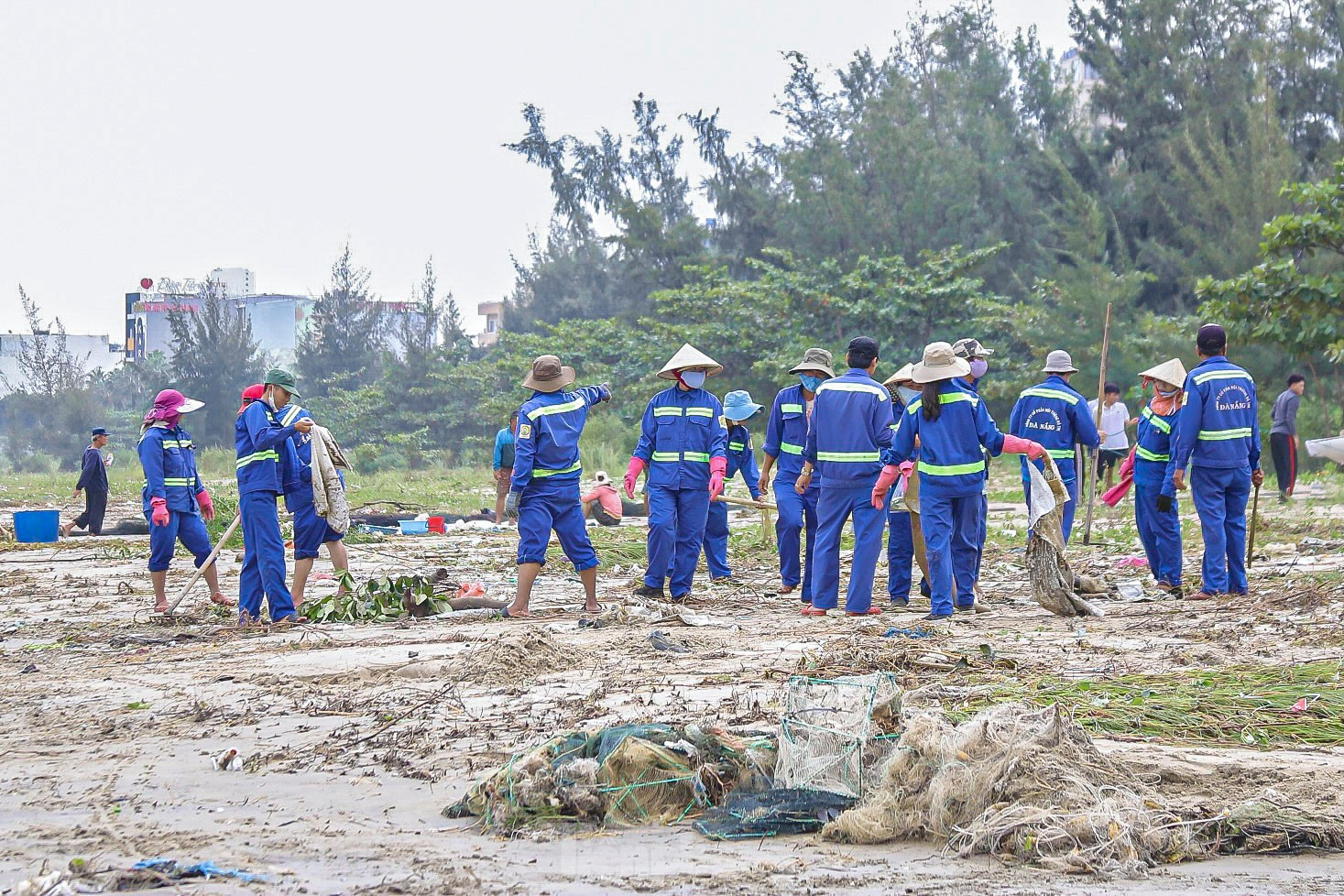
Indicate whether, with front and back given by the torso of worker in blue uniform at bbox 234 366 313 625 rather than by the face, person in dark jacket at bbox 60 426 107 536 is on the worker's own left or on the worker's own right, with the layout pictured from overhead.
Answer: on the worker's own left

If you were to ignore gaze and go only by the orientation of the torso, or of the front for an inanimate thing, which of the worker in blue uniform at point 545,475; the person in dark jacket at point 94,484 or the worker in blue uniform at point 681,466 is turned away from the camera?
the worker in blue uniform at point 545,475

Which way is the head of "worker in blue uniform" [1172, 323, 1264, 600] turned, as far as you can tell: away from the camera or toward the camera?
away from the camera

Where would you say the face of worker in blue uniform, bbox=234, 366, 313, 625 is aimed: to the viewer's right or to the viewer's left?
to the viewer's right

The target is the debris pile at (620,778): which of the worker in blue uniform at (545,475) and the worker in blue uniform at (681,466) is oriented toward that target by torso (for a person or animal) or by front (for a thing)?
the worker in blue uniform at (681,466)

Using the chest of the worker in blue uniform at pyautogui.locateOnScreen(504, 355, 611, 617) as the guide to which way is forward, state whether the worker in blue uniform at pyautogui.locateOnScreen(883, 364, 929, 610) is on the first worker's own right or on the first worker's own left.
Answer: on the first worker's own right

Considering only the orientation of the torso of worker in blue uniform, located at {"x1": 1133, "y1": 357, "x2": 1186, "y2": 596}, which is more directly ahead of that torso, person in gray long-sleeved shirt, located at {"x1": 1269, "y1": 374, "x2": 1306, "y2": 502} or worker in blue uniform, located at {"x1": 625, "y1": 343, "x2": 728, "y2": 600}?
the worker in blue uniform

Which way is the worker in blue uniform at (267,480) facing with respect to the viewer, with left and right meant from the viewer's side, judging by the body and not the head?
facing to the right of the viewer

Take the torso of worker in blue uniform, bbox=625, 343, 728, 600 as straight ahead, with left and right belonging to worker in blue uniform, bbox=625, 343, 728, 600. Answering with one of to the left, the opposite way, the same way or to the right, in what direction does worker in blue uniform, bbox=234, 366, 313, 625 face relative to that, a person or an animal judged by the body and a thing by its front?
to the left

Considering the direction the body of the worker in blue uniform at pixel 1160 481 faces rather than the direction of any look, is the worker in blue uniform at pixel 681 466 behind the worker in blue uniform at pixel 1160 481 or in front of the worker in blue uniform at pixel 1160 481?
in front

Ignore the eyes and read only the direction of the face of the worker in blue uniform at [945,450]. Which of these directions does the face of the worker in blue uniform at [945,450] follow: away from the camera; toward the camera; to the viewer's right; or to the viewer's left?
away from the camera
